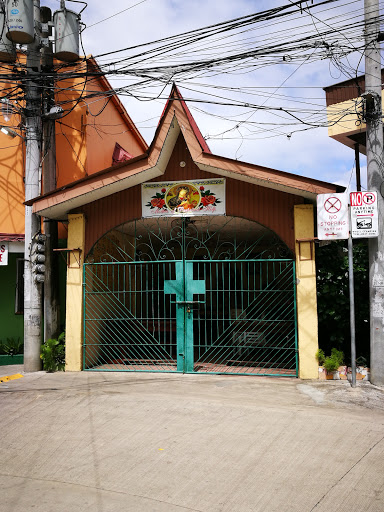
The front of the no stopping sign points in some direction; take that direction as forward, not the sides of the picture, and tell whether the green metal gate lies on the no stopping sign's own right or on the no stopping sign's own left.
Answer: on the no stopping sign's own right

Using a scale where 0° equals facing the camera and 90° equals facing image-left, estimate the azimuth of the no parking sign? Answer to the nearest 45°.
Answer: approximately 0°

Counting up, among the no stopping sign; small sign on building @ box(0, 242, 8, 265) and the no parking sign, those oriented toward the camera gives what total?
3

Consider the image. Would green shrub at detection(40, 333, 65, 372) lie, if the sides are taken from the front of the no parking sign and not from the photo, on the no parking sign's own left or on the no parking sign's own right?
on the no parking sign's own right

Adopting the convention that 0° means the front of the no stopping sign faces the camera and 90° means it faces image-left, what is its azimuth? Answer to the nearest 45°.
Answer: approximately 0°

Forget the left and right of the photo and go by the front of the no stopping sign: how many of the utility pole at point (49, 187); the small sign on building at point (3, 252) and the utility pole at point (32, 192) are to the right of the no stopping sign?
3

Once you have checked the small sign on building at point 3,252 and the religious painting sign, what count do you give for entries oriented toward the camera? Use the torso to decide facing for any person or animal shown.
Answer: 2

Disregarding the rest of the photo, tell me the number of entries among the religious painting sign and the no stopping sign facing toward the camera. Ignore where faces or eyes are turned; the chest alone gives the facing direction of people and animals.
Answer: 2
